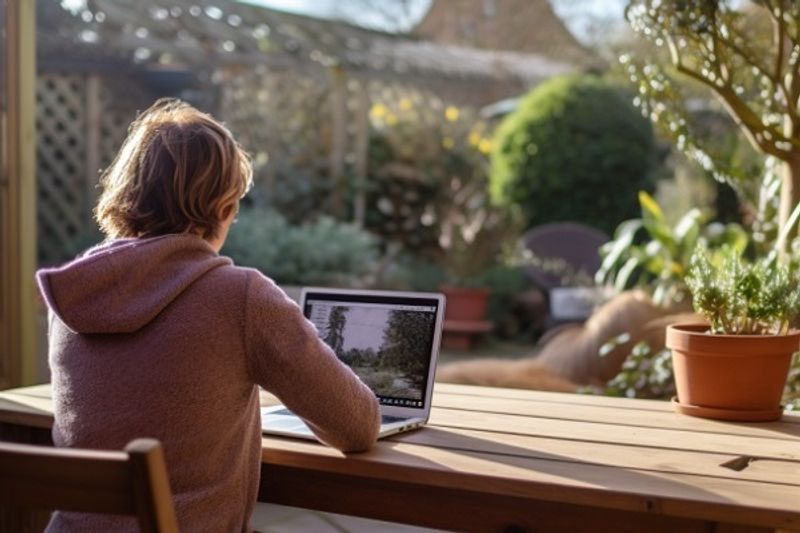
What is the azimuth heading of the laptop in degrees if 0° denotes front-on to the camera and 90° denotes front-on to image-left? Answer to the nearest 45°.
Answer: approximately 45°

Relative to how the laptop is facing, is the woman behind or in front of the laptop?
in front

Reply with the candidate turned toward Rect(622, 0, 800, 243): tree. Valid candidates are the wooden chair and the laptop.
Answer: the wooden chair

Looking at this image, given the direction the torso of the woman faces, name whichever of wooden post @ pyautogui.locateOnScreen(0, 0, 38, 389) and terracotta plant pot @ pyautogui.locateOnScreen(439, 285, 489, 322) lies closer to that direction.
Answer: the terracotta plant pot

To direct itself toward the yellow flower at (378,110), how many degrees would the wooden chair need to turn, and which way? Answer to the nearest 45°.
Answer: approximately 45° to its left

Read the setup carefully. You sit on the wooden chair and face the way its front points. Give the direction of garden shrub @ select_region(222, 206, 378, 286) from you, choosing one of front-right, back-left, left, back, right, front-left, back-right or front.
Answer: front-left

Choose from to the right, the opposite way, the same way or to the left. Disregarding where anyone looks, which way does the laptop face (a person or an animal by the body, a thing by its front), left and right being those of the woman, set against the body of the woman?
the opposite way

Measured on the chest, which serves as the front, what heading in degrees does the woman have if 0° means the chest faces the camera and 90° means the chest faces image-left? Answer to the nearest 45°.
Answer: approximately 225°

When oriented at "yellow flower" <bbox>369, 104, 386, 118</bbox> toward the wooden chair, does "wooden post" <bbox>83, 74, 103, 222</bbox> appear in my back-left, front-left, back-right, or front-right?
front-right

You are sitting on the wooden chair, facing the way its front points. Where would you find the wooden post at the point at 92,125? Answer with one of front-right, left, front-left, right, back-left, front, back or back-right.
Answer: front-left

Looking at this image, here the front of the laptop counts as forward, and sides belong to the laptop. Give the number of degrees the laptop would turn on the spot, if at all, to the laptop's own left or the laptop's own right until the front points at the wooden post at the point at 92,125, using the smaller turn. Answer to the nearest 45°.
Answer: approximately 135° to the laptop's own right

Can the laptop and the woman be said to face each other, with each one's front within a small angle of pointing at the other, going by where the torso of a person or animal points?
yes

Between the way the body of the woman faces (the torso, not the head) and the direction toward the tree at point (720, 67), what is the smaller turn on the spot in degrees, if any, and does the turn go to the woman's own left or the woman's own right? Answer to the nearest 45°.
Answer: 0° — they already face it

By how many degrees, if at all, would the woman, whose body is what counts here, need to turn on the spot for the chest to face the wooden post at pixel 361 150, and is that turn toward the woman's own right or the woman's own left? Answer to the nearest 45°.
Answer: approximately 45° to the woman's own left

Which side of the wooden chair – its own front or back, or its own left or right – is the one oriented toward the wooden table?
front

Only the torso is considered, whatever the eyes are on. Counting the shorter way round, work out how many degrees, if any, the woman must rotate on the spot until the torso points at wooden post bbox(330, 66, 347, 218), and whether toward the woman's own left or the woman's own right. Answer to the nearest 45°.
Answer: approximately 45° to the woman's own left

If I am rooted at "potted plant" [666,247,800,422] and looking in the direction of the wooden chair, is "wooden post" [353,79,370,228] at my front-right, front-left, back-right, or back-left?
back-right

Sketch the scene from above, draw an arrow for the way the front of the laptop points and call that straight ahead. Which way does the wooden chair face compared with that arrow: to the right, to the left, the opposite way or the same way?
the opposite way

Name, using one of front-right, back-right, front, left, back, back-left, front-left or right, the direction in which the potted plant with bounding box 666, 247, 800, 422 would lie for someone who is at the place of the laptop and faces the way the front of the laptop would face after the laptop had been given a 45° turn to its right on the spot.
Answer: back

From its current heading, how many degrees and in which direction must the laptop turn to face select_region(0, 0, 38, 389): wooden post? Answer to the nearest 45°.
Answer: approximately 90° to its right

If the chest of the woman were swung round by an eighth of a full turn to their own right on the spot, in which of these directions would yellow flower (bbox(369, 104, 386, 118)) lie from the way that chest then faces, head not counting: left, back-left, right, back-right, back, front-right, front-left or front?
left

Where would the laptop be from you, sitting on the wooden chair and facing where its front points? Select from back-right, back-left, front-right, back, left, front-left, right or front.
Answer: front
